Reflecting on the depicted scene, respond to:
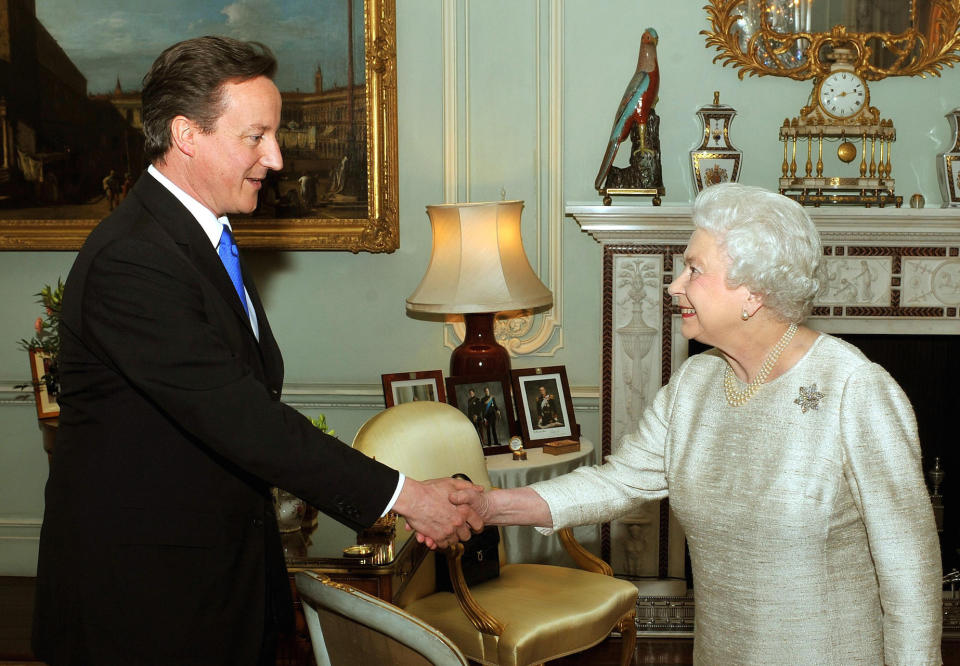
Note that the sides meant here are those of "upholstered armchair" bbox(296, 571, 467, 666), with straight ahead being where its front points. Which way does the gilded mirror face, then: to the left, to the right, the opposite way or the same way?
the opposite way

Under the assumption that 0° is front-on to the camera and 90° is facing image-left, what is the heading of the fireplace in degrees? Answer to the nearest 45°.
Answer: approximately 0°

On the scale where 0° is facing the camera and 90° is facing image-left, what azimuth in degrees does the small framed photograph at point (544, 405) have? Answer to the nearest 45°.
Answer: approximately 0°

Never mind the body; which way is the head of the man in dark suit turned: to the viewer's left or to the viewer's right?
to the viewer's right

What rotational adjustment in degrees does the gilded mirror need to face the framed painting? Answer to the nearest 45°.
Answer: approximately 90° to its right

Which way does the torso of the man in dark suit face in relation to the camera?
to the viewer's right
